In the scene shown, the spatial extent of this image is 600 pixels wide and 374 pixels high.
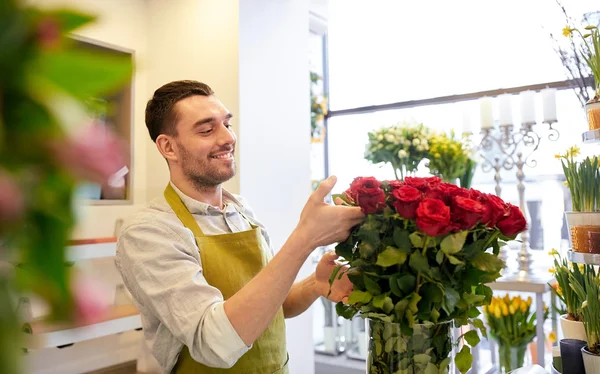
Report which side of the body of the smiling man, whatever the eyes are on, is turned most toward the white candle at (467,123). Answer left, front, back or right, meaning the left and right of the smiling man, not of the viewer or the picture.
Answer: left

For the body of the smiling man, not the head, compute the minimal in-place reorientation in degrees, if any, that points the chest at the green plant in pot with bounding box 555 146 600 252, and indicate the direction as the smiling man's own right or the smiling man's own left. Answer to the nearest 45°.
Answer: approximately 45° to the smiling man's own left

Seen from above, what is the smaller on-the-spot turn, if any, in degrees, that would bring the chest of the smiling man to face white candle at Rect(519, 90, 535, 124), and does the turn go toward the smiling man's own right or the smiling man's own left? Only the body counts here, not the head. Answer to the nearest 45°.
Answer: approximately 90° to the smiling man's own left

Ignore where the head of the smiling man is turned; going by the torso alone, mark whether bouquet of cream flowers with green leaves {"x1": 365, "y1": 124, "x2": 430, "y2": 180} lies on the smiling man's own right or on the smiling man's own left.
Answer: on the smiling man's own left

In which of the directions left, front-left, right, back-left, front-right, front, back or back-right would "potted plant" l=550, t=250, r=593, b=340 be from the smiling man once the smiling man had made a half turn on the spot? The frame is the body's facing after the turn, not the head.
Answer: back-right

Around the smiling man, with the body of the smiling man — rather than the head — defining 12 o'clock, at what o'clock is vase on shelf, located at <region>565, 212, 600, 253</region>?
The vase on shelf is roughly at 11 o'clock from the smiling man.

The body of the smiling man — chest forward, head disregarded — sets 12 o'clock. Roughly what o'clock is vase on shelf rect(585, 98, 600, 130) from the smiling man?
The vase on shelf is roughly at 11 o'clock from the smiling man.
